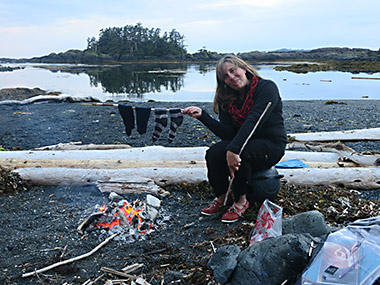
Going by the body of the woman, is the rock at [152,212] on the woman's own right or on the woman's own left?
on the woman's own right

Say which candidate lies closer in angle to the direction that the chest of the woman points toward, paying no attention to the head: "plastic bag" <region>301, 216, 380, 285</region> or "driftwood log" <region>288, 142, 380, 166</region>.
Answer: the plastic bag

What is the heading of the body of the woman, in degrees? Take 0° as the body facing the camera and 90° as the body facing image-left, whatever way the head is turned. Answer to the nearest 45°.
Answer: approximately 45°

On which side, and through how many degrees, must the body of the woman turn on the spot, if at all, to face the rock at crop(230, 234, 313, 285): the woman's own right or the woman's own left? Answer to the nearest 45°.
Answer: approximately 45° to the woman's own left

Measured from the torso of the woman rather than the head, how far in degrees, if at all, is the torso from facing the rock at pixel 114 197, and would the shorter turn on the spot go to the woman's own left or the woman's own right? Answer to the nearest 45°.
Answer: approximately 45° to the woman's own right

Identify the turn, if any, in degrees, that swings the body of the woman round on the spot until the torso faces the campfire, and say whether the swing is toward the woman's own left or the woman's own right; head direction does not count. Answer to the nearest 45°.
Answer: approximately 45° to the woman's own right

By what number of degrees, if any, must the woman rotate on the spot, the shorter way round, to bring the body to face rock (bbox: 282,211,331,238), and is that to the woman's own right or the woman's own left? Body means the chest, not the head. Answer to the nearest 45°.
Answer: approximately 90° to the woman's own left

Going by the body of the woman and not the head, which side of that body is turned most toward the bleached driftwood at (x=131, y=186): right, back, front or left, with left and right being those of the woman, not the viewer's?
right

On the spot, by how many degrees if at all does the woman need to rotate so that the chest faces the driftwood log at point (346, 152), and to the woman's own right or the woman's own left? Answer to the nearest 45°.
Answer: approximately 180°

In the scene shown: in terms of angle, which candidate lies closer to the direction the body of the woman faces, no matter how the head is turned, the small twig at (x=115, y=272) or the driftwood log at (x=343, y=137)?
the small twig

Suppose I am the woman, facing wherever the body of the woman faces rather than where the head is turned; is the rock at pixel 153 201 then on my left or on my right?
on my right
